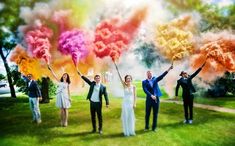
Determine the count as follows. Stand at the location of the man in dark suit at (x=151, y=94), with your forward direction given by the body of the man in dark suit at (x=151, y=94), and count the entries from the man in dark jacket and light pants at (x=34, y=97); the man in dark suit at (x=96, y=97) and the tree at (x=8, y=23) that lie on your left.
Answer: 0

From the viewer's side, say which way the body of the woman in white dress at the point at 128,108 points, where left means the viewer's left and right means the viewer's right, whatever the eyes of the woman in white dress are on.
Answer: facing the viewer

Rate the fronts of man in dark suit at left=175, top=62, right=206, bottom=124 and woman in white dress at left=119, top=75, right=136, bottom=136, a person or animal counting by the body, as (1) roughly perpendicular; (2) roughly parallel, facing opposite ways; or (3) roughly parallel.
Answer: roughly parallel

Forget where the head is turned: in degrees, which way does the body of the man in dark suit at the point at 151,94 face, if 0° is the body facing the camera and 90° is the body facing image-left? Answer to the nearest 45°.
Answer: approximately 0°

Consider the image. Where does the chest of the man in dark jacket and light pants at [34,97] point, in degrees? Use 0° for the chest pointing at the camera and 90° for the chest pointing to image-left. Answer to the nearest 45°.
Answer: approximately 45°

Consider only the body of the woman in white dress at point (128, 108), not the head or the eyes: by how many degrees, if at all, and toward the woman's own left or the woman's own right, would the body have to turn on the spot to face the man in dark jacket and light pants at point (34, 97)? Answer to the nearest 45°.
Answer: approximately 90° to the woman's own right

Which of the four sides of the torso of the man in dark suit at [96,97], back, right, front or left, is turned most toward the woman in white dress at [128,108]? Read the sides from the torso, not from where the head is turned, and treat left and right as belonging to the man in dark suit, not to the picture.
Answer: left

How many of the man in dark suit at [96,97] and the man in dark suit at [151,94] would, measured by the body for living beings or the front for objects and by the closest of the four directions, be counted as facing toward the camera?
2

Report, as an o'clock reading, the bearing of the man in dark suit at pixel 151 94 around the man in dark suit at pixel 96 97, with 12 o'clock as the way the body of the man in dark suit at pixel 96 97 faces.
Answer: the man in dark suit at pixel 151 94 is roughly at 9 o'clock from the man in dark suit at pixel 96 97.

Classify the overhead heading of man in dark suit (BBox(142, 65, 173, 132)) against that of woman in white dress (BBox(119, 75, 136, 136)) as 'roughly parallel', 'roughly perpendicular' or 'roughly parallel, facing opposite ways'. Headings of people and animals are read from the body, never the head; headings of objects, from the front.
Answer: roughly parallel

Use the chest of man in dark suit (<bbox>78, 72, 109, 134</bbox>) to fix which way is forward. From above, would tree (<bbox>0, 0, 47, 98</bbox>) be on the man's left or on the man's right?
on the man's right

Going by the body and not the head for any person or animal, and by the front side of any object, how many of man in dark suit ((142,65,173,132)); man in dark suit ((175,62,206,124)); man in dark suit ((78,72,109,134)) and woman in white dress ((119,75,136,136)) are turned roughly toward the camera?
4

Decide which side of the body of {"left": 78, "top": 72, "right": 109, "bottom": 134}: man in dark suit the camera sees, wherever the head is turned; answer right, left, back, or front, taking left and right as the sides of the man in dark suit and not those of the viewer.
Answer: front

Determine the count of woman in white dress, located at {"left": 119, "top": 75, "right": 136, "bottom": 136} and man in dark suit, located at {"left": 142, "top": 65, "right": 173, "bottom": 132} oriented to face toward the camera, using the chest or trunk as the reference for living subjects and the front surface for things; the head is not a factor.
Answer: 2

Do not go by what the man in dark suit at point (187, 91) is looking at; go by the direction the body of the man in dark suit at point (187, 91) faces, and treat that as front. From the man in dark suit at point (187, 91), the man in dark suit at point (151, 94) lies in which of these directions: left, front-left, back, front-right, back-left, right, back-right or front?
front-right

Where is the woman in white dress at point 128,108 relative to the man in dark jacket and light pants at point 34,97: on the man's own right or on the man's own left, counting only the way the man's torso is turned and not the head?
on the man's own left
